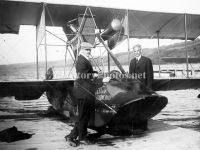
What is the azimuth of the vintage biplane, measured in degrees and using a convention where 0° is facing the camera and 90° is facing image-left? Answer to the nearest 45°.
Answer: approximately 315°

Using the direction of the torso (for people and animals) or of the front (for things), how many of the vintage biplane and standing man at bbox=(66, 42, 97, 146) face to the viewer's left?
0
